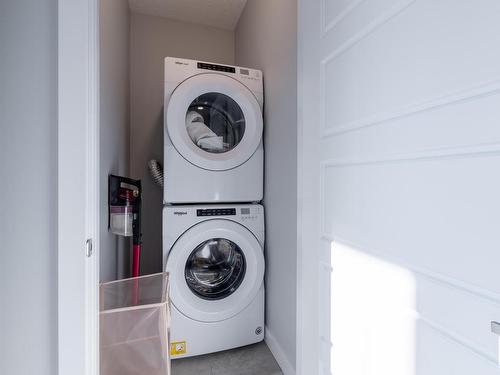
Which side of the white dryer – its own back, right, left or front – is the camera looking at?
front

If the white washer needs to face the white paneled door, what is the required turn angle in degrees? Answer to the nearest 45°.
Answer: approximately 45° to its left

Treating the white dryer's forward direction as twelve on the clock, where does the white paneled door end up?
The white paneled door is roughly at 11 o'clock from the white dryer.

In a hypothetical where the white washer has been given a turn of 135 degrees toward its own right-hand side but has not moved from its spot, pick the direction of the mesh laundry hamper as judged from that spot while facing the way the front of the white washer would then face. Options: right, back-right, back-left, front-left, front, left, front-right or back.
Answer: left

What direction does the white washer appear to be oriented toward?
toward the camera
